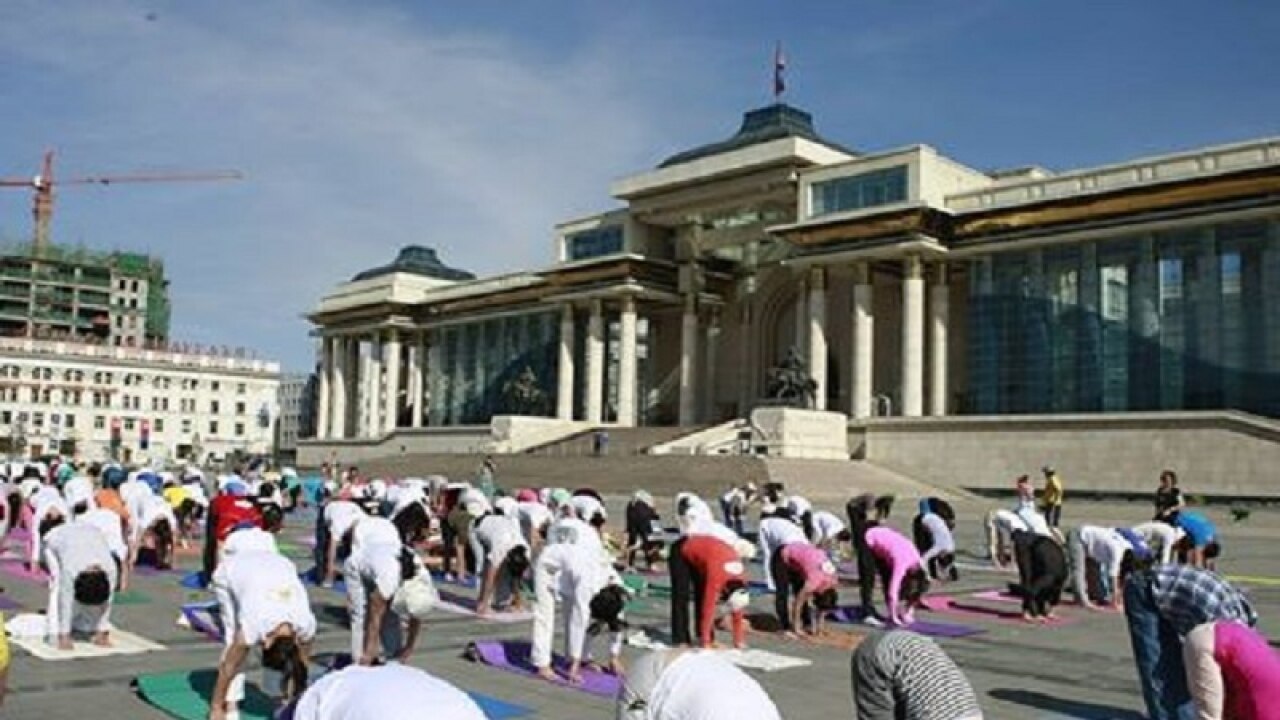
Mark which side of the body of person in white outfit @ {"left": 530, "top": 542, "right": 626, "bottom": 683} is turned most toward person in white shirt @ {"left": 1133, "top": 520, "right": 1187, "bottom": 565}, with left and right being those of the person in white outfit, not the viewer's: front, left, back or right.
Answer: left

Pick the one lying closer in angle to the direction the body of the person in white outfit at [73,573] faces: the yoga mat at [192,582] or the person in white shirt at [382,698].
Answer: the person in white shirt

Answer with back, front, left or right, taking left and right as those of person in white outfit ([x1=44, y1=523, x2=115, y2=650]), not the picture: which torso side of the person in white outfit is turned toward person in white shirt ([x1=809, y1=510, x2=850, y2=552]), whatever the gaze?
left

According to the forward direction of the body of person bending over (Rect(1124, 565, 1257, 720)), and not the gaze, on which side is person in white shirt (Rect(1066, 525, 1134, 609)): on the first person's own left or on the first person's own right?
on the first person's own left

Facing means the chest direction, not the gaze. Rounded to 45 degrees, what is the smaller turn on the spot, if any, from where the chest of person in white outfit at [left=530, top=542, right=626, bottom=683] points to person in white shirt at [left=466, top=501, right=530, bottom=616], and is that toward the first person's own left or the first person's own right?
approximately 135° to the first person's own left

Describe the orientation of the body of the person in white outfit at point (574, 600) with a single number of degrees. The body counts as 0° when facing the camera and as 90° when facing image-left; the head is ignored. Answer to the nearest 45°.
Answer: approximately 315°
